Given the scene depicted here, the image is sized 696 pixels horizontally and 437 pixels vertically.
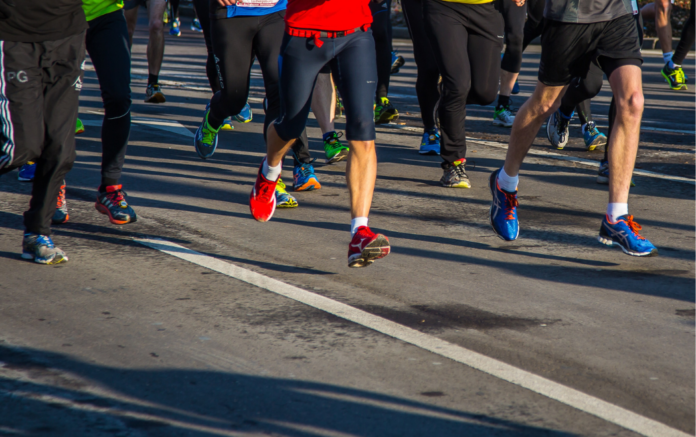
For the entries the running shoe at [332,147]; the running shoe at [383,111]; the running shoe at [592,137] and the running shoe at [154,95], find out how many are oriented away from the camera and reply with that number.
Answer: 0

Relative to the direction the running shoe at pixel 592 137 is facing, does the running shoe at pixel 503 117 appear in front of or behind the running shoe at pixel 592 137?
behind

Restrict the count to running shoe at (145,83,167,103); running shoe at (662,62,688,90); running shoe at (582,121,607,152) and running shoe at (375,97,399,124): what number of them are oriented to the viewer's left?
0

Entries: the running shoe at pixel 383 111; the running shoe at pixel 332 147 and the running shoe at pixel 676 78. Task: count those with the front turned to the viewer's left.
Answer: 0

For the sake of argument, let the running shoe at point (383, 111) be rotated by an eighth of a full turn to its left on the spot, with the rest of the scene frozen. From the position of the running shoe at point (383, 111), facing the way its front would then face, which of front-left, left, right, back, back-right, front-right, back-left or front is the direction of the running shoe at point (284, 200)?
right

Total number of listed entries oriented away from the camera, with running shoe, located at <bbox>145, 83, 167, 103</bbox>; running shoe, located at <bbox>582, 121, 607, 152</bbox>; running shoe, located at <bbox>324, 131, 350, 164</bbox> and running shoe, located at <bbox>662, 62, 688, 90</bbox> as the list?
0

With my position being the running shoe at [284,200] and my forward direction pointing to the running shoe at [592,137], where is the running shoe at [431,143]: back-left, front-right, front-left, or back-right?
front-left

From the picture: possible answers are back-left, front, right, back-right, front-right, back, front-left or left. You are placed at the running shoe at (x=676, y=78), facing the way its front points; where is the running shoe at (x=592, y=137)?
front-right

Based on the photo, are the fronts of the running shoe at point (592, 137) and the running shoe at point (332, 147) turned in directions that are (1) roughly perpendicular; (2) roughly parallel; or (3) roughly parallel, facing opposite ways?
roughly parallel

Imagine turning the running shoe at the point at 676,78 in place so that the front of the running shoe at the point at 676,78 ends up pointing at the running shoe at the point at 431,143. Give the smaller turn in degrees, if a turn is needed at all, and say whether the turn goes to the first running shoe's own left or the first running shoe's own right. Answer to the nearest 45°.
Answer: approximately 45° to the first running shoe's own right

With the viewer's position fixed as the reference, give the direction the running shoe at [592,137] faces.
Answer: facing the viewer and to the right of the viewer

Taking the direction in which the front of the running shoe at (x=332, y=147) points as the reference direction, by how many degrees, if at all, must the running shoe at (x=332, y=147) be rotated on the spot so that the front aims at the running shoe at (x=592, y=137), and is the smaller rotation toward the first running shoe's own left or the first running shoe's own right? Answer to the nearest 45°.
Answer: approximately 45° to the first running shoe's own left

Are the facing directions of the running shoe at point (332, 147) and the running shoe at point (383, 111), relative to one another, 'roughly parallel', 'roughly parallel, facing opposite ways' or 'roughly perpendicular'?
roughly parallel
